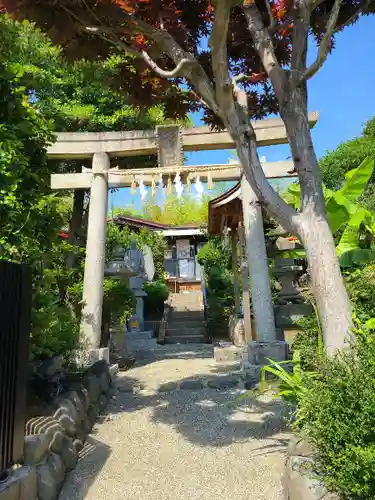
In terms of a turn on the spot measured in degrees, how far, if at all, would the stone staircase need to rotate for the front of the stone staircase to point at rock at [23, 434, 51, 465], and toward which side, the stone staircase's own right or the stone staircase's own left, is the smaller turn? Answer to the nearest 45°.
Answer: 0° — it already faces it

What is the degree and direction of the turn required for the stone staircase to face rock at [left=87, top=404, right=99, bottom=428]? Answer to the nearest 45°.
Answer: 0° — it already faces it

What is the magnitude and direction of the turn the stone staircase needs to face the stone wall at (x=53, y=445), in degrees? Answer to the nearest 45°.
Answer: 0° — it already faces it

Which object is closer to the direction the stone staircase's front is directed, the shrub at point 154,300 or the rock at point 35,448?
the rock

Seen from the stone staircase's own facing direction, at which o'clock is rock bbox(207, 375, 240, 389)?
The rock is roughly at 12 o'clock from the stone staircase.

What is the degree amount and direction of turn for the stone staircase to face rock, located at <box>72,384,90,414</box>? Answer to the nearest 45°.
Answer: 0° — it already faces it

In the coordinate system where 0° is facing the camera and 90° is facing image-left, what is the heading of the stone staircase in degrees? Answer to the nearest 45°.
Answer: approximately 0°

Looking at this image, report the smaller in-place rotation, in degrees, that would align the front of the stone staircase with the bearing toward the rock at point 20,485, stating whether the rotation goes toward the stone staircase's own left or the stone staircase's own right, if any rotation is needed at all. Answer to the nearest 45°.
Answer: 0° — it already faces it

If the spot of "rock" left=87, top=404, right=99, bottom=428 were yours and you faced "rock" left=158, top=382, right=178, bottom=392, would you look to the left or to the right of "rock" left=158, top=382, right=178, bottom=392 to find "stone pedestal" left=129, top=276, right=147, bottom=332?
left

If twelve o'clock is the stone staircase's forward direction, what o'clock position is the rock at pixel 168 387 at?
The rock is roughly at 12 o'clock from the stone staircase.
